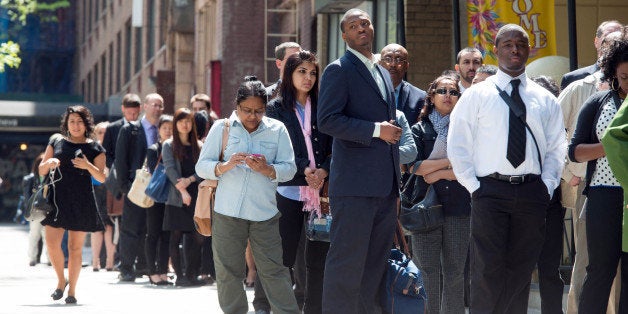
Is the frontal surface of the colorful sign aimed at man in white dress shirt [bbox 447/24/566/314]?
yes

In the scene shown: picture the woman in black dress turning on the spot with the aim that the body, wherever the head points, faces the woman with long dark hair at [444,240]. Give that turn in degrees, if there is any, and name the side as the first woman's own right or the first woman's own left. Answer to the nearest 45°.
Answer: approximately 45° to the first woman's own left
